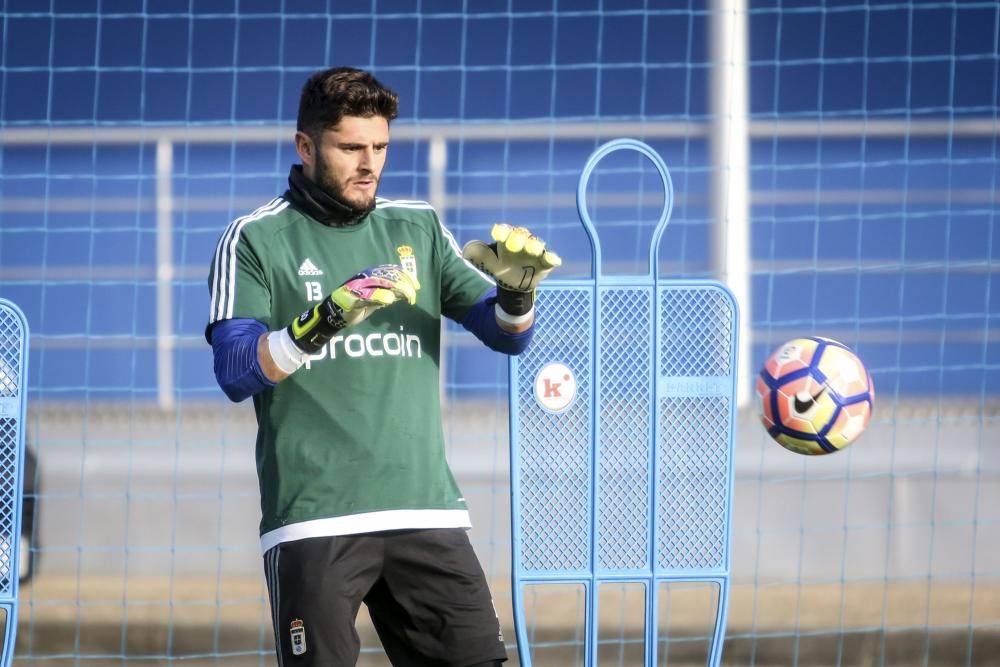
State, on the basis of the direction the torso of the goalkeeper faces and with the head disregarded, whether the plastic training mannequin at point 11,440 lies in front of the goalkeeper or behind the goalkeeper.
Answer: behind

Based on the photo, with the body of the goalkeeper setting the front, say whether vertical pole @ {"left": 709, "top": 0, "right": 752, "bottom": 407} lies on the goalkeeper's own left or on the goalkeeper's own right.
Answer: on the goalkeeper's own left

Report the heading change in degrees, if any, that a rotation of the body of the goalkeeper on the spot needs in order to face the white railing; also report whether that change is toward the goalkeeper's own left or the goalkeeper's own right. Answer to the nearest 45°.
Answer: approximately 135° to the goalkeeper's own left

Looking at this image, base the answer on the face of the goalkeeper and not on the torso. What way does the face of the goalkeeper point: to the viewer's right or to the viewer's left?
to the viewer's right

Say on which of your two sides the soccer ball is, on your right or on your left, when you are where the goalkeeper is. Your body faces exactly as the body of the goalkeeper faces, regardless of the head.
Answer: on your left

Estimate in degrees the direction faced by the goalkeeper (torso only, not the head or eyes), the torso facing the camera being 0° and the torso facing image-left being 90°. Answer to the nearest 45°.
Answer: approximately 315°
